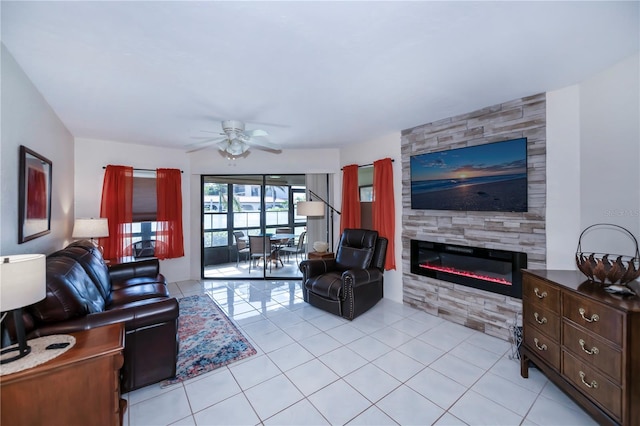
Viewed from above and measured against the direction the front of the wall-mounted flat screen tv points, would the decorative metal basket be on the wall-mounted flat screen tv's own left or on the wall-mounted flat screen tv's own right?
on the wall-mounted flat screen tv's own left

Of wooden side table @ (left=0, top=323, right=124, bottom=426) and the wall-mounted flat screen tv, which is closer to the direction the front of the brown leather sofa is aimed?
the wall-mounted flat screen tv

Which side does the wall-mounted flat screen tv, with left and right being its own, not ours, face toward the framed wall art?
front

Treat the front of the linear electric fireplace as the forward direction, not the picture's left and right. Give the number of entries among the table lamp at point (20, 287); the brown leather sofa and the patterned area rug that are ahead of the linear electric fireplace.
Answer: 3

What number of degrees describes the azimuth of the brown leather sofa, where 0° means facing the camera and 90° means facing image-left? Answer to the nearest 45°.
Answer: approximately 270°

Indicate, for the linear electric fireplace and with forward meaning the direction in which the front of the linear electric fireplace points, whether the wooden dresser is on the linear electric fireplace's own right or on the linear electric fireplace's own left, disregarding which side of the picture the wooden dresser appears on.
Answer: on the linear electric fireplace's own left

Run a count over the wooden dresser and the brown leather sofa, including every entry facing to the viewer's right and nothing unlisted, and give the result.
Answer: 1

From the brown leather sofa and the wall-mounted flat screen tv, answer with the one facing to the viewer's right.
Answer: the brown leather sofa

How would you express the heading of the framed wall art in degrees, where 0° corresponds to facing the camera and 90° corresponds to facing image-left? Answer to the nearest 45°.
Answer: approximately 315°

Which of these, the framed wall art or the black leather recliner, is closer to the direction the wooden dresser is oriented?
the framed wall art

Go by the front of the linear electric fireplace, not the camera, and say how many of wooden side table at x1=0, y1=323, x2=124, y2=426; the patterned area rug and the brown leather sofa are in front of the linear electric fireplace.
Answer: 3

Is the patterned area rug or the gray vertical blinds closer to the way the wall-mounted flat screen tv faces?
the patterned area rug

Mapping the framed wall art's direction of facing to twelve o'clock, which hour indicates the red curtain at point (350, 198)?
The red curtain is roughly at 11 o'clock from the framed wall art.
